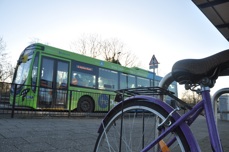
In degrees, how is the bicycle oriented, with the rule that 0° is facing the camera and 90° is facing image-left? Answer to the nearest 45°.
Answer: approximately 270°
